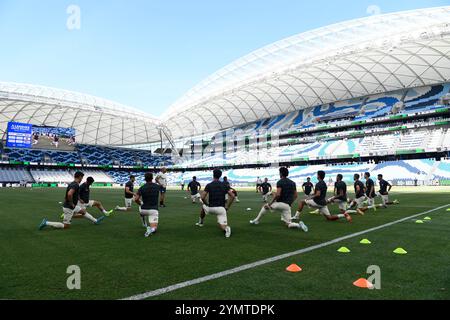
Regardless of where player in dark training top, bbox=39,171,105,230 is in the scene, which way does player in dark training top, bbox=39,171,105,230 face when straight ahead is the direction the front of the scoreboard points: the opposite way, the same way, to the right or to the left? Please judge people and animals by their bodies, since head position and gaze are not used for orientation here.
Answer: to the left

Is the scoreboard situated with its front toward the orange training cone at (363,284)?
yes

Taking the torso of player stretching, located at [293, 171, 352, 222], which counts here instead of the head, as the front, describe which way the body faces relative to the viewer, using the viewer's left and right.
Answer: facing to the left of the viewer

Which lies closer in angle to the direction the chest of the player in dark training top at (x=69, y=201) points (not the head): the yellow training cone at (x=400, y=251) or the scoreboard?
the yellow training cone

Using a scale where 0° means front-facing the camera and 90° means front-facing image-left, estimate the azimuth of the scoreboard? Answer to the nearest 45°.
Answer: approximately 0°

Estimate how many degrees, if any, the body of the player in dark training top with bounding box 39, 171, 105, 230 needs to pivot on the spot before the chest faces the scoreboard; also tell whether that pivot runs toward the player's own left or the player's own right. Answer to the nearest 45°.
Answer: approximately 90° to the player's own left

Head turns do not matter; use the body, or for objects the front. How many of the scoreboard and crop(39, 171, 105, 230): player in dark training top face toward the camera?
1

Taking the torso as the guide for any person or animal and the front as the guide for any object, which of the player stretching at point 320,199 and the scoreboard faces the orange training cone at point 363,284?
the scoreboard

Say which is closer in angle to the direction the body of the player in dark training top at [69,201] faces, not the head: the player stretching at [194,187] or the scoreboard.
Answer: the player stretching

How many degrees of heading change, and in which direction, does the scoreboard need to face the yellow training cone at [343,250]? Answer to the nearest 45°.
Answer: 0° — it already faces it

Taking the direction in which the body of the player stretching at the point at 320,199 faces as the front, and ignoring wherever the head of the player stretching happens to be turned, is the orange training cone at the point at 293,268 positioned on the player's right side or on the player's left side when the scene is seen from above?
on the player's left side

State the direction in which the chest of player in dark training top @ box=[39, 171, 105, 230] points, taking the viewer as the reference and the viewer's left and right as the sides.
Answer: facing to the right of the viewer
